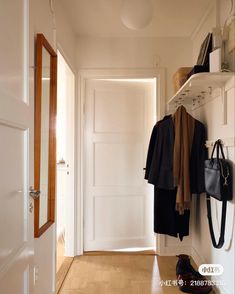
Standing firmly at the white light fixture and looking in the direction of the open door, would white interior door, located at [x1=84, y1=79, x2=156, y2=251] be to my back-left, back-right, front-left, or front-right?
back-right

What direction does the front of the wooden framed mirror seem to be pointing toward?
to the viewer's right

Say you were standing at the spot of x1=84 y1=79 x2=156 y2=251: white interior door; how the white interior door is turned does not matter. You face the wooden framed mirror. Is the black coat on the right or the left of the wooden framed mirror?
left

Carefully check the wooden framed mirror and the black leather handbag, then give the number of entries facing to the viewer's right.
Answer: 1

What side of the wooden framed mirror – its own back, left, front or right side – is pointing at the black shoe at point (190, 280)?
front

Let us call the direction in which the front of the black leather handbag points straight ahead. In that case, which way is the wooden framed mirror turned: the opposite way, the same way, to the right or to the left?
the opposite way

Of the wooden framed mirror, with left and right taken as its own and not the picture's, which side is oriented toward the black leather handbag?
front

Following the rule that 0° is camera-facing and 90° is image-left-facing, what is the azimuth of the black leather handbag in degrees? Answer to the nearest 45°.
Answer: approximately 45°
